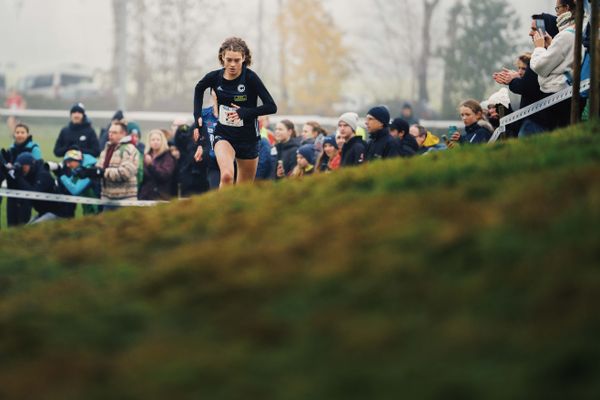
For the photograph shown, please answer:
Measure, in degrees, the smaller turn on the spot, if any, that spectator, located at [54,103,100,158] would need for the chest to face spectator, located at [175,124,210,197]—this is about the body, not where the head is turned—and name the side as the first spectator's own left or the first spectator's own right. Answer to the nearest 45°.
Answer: approximately 45° to the first spectator's own left

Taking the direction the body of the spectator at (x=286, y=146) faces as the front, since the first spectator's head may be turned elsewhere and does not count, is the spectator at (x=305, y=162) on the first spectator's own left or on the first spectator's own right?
on the first spectator's own left

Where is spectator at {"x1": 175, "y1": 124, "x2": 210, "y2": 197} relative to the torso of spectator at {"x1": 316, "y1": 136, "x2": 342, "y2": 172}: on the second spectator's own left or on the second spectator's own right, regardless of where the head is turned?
on the second spectator's own right

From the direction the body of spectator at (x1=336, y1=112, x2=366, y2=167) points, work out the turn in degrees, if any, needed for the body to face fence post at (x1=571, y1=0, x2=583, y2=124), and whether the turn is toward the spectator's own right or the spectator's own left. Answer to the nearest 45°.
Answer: approximately 90° to the spectator's own left

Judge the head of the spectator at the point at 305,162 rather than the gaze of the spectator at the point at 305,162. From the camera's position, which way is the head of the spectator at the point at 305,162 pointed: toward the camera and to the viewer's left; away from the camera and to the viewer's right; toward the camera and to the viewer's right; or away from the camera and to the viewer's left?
toward the camera and to the viewer's left

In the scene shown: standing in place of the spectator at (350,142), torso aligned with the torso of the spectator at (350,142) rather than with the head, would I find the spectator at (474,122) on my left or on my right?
on my left

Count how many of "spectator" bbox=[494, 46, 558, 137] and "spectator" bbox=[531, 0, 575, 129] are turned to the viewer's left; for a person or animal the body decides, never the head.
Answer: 2

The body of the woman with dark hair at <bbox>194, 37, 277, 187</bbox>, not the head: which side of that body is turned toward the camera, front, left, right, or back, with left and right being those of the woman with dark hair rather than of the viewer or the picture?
front

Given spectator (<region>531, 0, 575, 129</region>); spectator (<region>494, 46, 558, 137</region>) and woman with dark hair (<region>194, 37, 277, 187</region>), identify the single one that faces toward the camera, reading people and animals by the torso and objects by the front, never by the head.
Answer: the woman with dark hair

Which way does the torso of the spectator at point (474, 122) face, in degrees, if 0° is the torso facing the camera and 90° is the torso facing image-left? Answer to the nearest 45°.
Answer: approximately 45°

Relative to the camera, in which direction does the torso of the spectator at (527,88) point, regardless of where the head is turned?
to the viewer's left

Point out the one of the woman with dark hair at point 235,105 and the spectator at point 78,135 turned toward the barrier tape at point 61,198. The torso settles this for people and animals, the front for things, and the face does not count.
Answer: the spectator

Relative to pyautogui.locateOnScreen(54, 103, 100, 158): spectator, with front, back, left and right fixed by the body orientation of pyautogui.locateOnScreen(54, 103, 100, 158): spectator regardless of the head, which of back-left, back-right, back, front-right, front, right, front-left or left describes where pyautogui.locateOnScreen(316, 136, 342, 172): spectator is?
front-left

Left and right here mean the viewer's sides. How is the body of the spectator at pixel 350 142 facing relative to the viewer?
facing the viewer and to the left of the viewer

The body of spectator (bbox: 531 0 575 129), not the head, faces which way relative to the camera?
to the viewer's left
